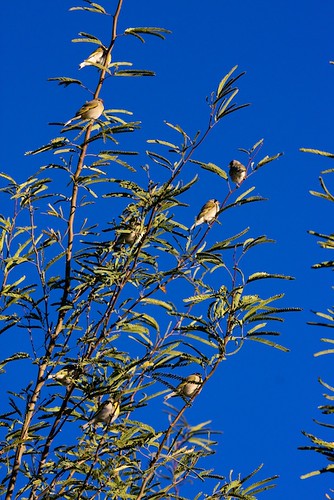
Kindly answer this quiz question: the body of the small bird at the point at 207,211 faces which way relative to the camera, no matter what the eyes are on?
to the viewer's right

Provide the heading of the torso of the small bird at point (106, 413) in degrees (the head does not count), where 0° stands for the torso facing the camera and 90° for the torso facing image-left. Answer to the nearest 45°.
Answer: approximately 270°

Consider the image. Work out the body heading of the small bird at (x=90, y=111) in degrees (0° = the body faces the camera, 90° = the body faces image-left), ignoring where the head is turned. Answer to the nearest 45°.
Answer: approximately 270°
